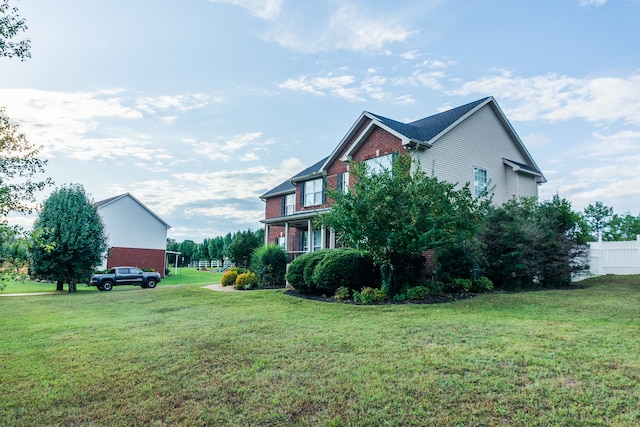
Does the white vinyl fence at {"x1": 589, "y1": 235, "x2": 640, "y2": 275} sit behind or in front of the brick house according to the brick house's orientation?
behind

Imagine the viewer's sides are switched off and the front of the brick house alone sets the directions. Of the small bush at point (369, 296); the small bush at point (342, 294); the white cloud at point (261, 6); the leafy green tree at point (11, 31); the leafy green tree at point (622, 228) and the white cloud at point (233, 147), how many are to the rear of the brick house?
1

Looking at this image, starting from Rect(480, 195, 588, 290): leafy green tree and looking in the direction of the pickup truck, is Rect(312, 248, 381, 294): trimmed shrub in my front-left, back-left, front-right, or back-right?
front-left

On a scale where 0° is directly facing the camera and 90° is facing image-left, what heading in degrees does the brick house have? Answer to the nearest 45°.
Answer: approximately 45°

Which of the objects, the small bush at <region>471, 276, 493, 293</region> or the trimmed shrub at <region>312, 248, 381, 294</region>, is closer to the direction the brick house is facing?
the trimmed shrub

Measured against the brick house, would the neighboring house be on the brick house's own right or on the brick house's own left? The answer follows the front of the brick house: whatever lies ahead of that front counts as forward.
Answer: on the brick house's own right

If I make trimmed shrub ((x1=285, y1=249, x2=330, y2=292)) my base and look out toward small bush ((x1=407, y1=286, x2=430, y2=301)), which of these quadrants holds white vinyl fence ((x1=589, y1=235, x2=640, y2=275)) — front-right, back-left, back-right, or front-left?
front-left

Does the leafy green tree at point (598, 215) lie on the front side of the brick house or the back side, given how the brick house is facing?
on the back side

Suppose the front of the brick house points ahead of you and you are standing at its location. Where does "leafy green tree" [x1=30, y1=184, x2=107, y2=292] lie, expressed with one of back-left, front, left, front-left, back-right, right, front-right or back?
front-right

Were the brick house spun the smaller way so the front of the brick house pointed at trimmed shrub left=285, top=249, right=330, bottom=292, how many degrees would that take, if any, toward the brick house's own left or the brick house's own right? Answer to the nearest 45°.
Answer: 0° — it already faces it

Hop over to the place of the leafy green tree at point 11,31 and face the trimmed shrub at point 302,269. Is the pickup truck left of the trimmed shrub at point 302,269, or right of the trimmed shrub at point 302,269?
left
